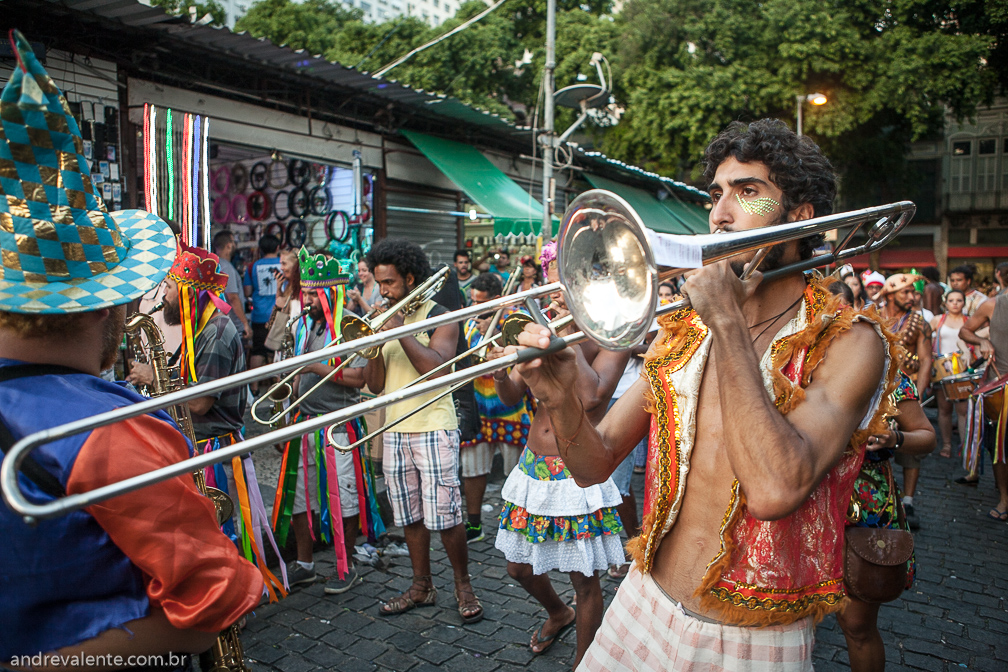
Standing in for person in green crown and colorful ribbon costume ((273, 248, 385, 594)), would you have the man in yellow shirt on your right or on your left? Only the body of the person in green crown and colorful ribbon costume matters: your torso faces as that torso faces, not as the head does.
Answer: on your left

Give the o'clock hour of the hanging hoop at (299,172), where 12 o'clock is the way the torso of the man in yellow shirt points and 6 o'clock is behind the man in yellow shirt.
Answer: The hanging hoop is roughly at 4 o'clock from the man in yellow shirt.

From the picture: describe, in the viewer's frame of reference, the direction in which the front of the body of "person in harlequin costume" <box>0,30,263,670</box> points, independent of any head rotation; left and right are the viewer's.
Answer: facing away from the viewer and to the right of the viewer

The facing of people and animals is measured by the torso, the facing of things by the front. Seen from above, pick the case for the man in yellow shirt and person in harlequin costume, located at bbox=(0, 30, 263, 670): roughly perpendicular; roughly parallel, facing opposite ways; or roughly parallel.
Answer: roughly parallel, facing opposite ways

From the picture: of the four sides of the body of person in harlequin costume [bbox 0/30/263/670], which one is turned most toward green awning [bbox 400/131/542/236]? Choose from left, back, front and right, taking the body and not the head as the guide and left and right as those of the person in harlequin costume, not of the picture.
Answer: front

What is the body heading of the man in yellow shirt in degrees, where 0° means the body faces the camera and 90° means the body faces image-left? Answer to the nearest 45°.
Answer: approximately 45°

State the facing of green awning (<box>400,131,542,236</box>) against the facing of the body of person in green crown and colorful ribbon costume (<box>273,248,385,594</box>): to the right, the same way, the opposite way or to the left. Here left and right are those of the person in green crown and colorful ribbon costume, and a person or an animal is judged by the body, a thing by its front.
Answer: to the left

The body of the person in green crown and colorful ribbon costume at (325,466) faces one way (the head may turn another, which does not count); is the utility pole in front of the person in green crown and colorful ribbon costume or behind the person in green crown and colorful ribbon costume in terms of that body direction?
behind

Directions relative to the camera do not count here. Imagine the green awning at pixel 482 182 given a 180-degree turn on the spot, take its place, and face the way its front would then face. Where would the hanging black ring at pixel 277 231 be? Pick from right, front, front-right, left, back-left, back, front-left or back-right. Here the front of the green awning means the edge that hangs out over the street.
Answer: front-left

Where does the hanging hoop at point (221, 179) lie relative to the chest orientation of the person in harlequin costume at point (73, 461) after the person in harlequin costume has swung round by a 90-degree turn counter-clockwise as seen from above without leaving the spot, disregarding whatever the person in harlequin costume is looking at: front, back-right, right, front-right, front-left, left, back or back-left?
front-right

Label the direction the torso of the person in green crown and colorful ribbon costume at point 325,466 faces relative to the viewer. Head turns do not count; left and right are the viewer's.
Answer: facing the viewer and to the left of the viewer
